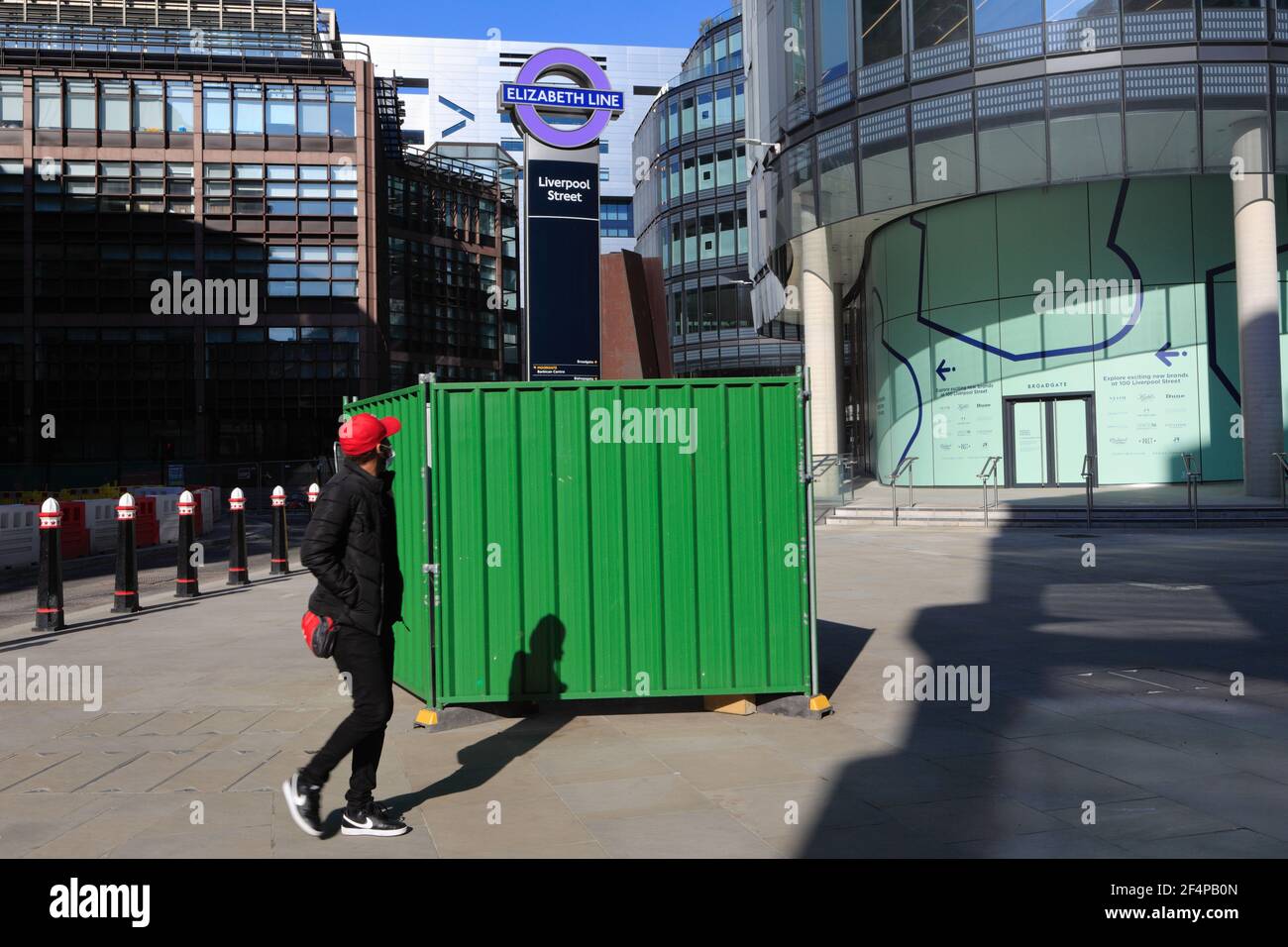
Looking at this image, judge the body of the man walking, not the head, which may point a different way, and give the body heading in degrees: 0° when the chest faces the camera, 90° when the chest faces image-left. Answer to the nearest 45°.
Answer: approximately 270°

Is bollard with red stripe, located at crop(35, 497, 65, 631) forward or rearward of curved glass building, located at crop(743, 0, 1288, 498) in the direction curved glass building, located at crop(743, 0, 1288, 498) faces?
forward

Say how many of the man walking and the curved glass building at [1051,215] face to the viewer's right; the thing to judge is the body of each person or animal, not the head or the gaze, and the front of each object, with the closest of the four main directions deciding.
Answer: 1

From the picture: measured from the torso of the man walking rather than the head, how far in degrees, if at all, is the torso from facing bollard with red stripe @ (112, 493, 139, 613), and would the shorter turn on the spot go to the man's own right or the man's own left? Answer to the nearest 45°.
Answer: approximately 90° to the man's own left

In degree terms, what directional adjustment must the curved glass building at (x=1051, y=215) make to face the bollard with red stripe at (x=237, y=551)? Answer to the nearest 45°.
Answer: approximately 45° to its right
